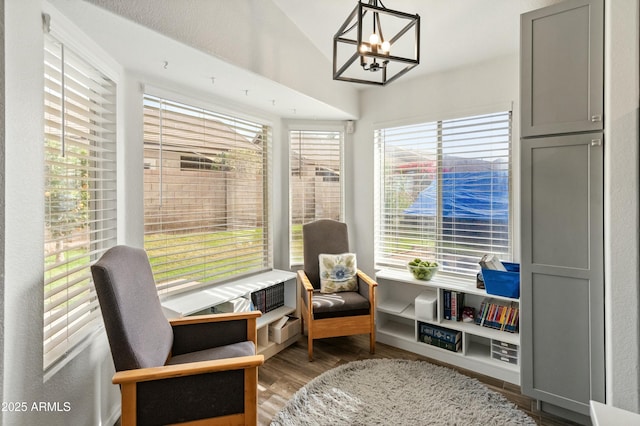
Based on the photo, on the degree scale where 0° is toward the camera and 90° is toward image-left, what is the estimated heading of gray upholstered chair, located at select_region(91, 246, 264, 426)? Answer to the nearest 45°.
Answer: approximately 270°

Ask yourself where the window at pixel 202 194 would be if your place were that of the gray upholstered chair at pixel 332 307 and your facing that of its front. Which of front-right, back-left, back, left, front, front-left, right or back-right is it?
right

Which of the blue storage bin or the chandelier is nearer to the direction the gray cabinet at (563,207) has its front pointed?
the chandelier

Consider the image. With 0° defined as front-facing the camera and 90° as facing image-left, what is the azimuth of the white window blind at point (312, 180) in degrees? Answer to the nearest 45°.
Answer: approximately 0°
